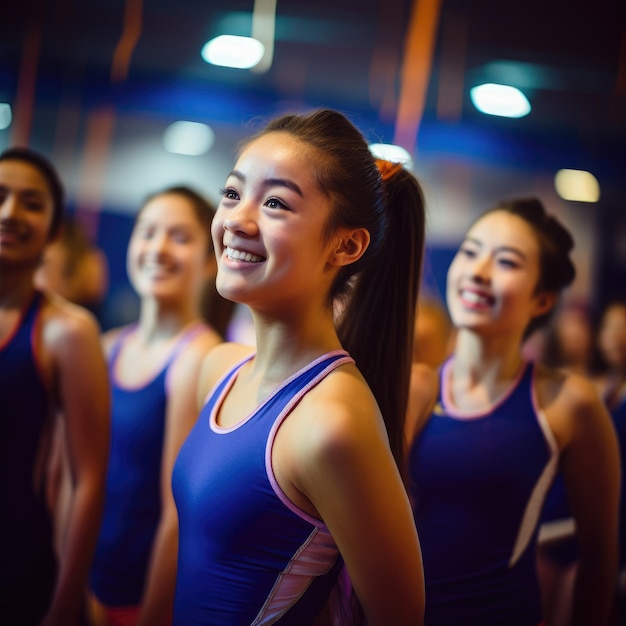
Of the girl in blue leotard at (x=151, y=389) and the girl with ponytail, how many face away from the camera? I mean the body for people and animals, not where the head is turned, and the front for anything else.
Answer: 0

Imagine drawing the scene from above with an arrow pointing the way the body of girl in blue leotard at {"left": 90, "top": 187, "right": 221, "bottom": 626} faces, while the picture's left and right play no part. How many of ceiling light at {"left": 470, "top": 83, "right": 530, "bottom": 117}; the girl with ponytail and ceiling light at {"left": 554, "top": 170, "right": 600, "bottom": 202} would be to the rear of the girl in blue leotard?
2

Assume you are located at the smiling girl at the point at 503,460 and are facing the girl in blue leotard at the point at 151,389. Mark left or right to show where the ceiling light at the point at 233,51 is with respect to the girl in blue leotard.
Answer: right

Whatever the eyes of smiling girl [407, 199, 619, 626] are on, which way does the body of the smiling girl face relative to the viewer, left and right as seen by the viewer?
facing the viewer and to the left of the viewer

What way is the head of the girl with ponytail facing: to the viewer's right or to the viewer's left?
to the viewer's left

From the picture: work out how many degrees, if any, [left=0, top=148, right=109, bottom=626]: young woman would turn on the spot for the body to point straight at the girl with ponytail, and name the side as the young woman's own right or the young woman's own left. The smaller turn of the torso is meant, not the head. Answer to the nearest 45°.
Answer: approximately 90° to the young woman's own left

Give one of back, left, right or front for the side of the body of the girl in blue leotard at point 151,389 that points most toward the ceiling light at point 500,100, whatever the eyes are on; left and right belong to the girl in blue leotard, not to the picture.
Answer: back

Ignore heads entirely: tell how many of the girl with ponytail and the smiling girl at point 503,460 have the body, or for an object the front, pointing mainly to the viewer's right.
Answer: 0
